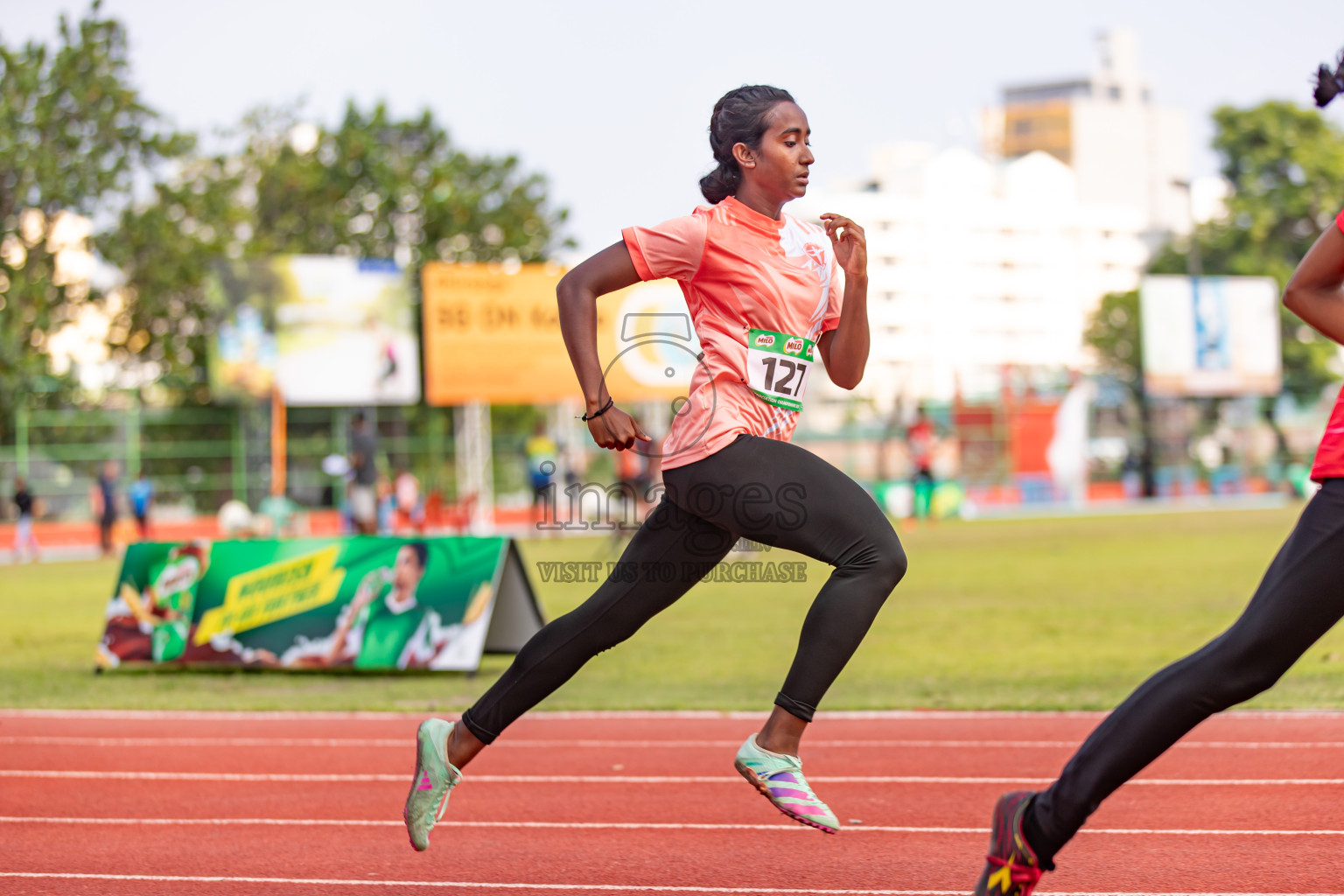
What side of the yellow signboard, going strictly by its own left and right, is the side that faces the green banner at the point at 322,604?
front

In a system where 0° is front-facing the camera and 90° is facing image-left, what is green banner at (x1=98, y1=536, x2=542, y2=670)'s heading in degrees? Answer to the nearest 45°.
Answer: approximately 0°

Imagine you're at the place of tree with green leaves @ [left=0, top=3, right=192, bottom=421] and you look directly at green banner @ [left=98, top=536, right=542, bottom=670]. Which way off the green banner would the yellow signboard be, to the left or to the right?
left

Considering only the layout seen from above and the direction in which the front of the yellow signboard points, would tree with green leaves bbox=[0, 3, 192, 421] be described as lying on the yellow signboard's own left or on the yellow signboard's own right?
on the yellow signboard's own right

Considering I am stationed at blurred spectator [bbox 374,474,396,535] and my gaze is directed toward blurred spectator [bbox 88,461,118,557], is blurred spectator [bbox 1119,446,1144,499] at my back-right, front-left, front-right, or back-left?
back-right

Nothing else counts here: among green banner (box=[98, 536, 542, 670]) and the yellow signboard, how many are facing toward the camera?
2

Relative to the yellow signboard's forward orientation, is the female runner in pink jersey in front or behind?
in front

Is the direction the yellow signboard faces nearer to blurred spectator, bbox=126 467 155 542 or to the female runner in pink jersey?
the female runner in pink jersey

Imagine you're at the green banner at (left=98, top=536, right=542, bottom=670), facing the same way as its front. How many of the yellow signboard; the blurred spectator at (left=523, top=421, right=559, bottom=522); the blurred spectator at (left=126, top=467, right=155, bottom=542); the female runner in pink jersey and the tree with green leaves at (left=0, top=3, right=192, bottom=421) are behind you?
4
